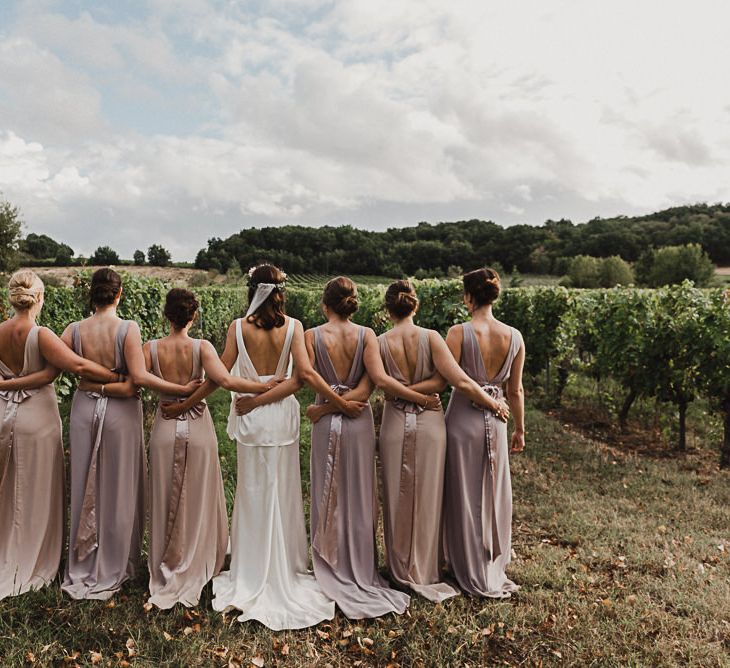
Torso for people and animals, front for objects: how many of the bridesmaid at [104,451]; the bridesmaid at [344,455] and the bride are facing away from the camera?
3

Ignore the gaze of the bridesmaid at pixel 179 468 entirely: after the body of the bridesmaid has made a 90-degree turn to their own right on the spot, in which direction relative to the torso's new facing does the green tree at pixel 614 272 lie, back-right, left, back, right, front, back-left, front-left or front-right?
front-left

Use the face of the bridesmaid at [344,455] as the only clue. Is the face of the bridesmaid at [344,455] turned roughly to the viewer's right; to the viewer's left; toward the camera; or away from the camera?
away from the camera

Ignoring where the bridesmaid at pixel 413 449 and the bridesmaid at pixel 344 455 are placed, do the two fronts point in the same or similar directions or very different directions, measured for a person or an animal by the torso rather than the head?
same or similar directions

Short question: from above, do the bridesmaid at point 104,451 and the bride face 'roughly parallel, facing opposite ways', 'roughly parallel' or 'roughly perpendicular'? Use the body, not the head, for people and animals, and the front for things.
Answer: roughly parallel

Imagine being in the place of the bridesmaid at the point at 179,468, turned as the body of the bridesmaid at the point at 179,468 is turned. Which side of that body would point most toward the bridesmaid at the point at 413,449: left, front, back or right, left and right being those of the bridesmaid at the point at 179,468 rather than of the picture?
right

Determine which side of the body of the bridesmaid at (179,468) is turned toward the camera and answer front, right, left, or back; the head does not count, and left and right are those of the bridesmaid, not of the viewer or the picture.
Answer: back

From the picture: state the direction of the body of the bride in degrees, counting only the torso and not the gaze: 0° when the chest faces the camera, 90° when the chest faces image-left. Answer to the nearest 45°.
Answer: approximately 180°

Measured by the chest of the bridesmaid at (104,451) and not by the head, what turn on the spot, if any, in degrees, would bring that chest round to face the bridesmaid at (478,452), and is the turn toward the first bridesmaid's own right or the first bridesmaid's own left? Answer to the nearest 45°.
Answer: approximately 90° to the first bridesmaid's own right

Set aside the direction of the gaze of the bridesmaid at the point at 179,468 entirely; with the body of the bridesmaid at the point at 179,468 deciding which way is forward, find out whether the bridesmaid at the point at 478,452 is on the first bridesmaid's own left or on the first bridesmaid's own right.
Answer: on the first bridesmaid's own right

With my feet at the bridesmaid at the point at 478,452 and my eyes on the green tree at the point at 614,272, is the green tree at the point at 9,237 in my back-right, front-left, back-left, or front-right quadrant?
front-left

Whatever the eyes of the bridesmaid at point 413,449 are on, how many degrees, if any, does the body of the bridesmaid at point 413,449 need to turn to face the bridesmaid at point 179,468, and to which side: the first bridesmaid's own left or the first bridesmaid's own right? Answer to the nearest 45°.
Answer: approximately 90° to the first bridesmaid's own left

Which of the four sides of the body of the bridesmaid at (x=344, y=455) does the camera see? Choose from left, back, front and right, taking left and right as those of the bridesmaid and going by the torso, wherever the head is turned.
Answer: back

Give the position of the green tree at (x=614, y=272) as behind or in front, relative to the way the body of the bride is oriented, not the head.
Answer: in front

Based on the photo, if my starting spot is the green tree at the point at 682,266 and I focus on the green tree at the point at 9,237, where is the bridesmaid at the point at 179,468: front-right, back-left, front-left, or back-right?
front-left

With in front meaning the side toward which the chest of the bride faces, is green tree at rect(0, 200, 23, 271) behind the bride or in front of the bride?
in front

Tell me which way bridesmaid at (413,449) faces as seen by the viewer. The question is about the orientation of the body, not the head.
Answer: away from the camera

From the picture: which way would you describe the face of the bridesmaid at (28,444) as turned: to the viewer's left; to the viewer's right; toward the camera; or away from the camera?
away from the camera
